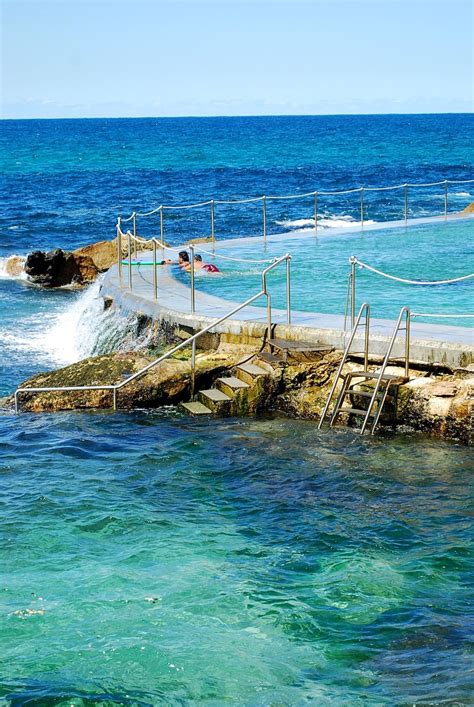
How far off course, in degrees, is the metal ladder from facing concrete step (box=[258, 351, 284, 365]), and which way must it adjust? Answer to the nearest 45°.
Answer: approximately 90° to its right

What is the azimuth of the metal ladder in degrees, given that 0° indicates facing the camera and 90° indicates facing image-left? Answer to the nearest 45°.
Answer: approximately 45°

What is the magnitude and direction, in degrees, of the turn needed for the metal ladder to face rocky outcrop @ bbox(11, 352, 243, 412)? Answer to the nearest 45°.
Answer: approximately 45° to its right

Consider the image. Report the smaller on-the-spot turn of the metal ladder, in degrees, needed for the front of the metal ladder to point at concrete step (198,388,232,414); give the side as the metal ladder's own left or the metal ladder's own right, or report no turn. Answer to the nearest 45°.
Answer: approximately 45° to the metal ladder's own right

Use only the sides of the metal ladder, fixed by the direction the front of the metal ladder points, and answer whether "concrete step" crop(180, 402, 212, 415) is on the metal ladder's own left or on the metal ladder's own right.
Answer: on the metal ladder's own right

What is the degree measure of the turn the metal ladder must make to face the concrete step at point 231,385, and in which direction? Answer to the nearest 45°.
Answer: approximately 90° to its right

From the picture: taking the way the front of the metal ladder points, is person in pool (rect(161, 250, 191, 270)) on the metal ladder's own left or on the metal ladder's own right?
on the metal ladder's own right

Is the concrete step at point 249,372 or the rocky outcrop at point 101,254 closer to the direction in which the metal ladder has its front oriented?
the concrete step

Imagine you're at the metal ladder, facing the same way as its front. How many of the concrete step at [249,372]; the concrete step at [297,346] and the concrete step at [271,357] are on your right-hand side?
3

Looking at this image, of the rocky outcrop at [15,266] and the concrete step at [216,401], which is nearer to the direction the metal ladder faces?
the concrete step

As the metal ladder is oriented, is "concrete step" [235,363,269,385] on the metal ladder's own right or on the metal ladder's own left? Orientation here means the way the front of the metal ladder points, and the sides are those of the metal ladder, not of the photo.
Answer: on the metal ladder's own right

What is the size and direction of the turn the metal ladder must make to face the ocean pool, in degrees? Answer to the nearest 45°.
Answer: approximately 135° to its right
